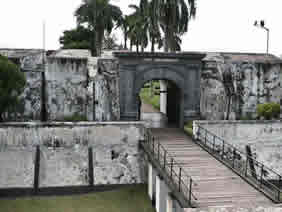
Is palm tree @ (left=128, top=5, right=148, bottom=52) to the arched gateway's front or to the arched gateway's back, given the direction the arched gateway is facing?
to the back

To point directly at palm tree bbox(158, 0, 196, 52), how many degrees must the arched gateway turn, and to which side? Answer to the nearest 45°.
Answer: approximately 180°

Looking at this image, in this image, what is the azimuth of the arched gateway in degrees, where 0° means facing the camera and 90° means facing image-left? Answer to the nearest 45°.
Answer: approximately 0°

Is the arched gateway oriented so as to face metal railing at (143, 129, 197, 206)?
yes

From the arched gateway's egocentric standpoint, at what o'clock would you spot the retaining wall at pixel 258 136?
The retaining wall is roughly at 9 o'clock from the arched gateway.

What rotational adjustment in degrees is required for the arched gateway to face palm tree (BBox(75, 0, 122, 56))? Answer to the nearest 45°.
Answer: approximately 180°

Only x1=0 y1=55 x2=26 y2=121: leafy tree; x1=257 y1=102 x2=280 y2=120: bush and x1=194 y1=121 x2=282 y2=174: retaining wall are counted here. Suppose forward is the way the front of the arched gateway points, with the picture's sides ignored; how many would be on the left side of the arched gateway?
2

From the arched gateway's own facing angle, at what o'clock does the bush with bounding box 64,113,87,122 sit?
The bush is roughly at 3 o'clock from the arched gateway.

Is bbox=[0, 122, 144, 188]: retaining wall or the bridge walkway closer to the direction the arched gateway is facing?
the bridge walkway

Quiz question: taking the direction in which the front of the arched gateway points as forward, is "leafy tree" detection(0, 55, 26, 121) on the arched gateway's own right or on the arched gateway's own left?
on the arched gateway's own right

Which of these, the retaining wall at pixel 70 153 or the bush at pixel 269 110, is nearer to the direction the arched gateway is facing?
the retaining wall

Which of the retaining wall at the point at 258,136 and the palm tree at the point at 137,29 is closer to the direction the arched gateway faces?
the retaining wall
